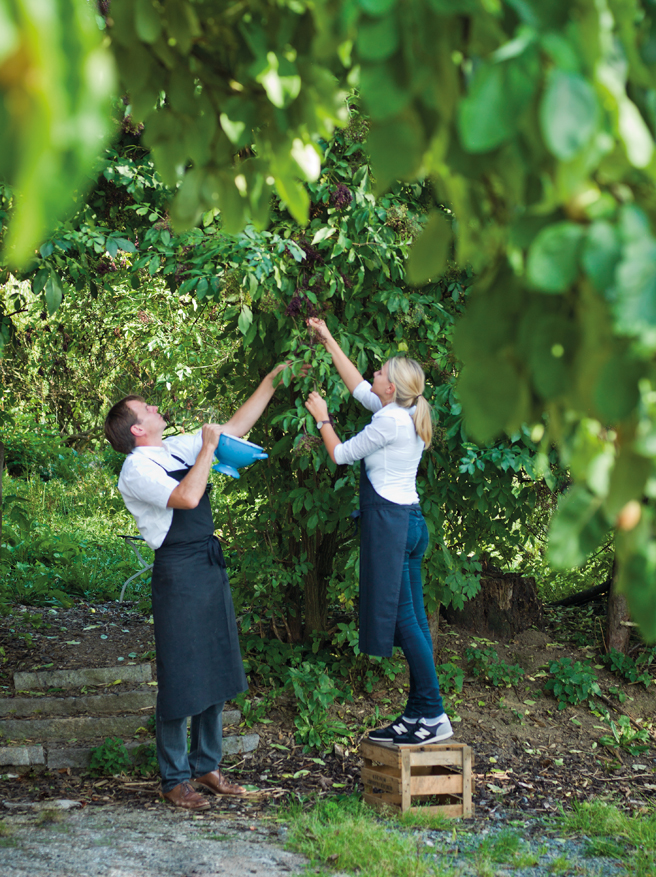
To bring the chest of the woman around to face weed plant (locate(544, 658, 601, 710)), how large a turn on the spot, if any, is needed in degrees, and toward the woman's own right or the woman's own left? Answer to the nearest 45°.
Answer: approximately 135° to the woman's own right

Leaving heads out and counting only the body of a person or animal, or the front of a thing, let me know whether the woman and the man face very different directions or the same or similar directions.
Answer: very different directions

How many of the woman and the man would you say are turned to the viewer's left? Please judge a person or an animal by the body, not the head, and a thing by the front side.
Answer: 1

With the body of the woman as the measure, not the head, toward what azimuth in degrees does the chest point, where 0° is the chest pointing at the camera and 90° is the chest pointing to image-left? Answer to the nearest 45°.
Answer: approximately 90°

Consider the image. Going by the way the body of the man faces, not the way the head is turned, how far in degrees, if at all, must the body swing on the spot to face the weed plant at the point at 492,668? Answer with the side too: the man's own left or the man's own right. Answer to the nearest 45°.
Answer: approximately 45° to the man's own left

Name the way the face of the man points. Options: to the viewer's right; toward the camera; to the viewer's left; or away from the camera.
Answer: to the viewer's right

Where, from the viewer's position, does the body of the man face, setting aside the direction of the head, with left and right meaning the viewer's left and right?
facing to the right of the viewer

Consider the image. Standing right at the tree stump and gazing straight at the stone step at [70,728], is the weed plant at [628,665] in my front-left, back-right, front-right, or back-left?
back-left

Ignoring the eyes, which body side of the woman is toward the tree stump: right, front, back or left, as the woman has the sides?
right
